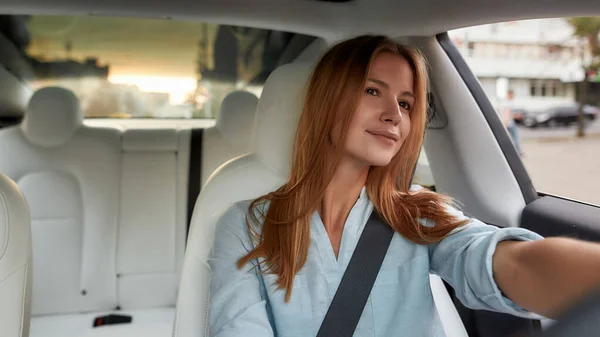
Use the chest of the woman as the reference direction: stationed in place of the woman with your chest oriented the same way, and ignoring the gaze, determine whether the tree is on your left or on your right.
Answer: on your left

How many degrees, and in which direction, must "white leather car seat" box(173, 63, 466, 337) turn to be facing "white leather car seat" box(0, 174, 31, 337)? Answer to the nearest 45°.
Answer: approximately 135° to its right

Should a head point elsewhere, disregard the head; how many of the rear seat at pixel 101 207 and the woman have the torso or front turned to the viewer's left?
0

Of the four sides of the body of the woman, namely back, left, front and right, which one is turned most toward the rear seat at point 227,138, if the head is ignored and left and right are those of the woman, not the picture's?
back

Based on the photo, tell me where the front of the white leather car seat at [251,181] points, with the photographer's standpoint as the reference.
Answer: facing the viewer and to the right of the viewer

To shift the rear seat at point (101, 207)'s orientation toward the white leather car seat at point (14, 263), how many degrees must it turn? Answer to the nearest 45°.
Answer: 0° — it already faces it

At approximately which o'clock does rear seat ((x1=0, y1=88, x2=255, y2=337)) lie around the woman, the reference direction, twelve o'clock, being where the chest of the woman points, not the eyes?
The rear seat is roughly at 6 o'clock from the woman.
